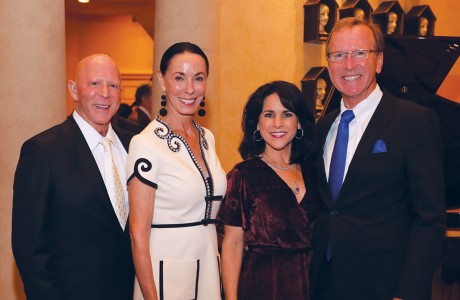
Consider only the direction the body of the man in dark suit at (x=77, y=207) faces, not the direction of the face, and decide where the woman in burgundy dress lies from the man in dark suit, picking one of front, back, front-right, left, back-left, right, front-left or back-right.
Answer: front-left

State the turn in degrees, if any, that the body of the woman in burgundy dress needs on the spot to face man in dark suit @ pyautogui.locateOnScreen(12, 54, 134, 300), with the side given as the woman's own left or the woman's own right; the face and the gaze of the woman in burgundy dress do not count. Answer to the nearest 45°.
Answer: approximately 135° to the woman's own right

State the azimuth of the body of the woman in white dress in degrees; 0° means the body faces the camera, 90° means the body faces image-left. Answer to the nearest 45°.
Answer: approximately 315°

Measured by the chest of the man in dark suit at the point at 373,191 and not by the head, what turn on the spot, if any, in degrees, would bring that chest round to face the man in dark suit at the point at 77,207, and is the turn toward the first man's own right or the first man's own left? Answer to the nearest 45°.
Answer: approximately 45° to the first man's own right

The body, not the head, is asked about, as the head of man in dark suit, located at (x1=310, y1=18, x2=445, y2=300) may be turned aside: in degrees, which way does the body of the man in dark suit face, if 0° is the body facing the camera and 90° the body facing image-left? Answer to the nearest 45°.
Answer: approximately 45°

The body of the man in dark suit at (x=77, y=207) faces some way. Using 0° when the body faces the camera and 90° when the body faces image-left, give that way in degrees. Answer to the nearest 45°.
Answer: approximately 315°

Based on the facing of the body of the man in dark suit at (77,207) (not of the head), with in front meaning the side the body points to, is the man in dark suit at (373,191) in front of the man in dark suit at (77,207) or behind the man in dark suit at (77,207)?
in front

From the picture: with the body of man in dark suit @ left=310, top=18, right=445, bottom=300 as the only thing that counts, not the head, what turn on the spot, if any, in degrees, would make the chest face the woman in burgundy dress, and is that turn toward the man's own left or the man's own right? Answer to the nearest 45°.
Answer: approximately 45° to the man's own right

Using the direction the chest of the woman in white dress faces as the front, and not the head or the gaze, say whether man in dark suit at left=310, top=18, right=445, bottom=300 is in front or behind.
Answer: in front

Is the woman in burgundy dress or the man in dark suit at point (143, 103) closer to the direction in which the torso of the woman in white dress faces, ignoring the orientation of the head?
the woman in burgundy dress

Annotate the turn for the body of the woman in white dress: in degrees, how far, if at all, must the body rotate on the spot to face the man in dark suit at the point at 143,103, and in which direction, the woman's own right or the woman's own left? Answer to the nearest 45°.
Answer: approximately 135° to the woman's own left
